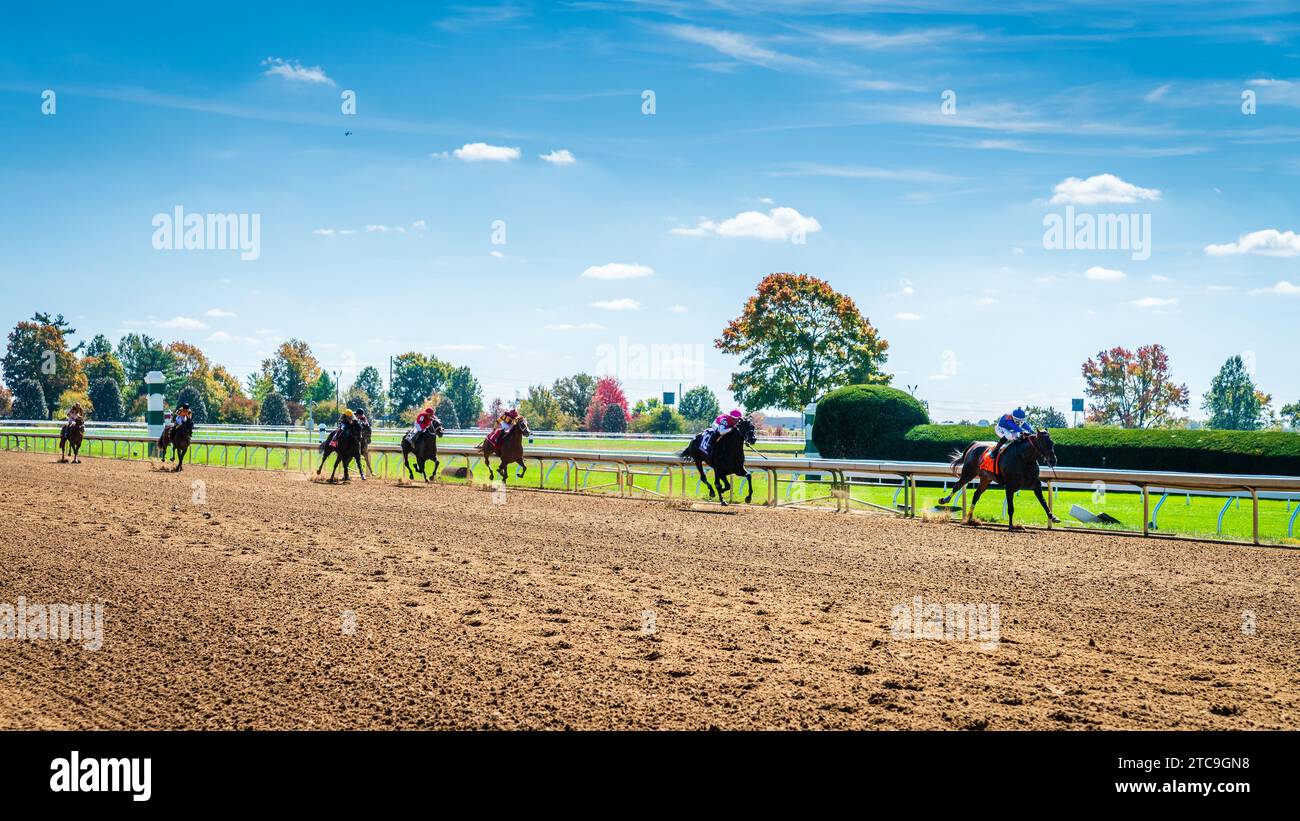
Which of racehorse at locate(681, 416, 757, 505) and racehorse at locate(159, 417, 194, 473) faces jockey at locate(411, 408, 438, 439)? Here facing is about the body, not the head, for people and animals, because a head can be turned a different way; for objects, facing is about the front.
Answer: racehorse at locate(159, 417, 194, 473)

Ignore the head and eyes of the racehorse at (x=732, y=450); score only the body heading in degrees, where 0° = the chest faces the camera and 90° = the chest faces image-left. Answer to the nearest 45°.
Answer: approximately 315°

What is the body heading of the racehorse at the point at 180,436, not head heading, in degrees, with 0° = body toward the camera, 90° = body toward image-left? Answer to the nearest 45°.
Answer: approximately 315°

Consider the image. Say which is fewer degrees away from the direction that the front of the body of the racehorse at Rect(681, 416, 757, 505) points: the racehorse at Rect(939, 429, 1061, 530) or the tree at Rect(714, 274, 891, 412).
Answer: the racehorse

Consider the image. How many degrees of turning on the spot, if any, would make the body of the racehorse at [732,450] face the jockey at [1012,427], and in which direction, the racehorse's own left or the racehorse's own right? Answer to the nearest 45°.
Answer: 0° — it already faces them

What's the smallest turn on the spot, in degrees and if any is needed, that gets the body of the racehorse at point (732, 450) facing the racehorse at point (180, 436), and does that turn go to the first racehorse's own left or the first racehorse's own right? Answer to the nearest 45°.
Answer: approximately 180°

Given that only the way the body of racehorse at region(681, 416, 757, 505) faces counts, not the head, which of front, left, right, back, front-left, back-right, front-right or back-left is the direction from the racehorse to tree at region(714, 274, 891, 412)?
back-left

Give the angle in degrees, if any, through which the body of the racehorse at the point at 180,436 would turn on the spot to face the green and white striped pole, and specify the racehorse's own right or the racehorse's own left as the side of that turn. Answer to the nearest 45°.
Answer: approximately 135° to the racehorse's own left

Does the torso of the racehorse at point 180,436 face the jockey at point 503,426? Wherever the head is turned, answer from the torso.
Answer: yes

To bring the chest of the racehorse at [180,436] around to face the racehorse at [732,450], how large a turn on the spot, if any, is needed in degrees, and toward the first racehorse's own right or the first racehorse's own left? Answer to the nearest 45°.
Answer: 0° — it already faces it

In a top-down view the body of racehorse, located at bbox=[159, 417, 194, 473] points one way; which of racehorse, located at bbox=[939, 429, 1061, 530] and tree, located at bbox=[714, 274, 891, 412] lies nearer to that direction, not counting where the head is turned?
the racehorse
